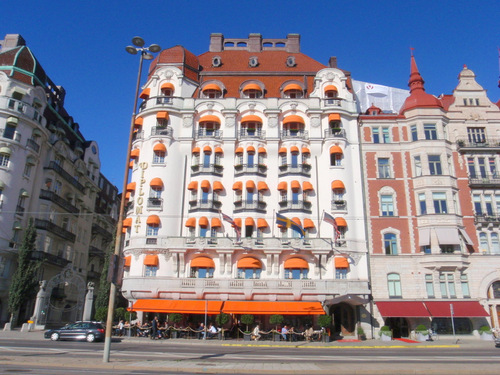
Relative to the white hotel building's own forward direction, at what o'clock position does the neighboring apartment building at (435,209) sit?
The neighboring apartment building is roughly at 9 o'clock from the white hotel building.

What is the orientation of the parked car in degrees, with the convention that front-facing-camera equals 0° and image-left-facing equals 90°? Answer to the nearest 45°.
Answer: approximately 90°

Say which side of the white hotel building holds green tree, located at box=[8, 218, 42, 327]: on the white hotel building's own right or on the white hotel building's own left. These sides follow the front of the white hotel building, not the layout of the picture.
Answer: on the white hotel building's own right

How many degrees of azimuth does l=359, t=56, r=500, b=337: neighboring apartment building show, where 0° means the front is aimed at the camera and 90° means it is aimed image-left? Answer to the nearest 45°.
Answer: approximately 0°

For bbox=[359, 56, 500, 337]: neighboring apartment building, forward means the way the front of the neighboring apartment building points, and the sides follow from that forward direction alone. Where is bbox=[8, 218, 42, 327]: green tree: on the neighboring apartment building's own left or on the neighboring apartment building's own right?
on the neighboring apartment building's own right

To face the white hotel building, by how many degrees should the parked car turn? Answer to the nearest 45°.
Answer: approximately 180°

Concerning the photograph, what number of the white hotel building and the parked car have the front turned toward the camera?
1

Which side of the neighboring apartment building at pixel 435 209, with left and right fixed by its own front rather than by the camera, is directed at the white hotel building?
right

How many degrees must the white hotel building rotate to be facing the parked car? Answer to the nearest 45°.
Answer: approximately 45° to its right

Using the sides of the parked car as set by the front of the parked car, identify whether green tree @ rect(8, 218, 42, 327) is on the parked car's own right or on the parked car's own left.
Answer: on the parked car's own right

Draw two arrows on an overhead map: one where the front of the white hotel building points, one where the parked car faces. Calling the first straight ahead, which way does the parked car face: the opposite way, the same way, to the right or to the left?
to the right
